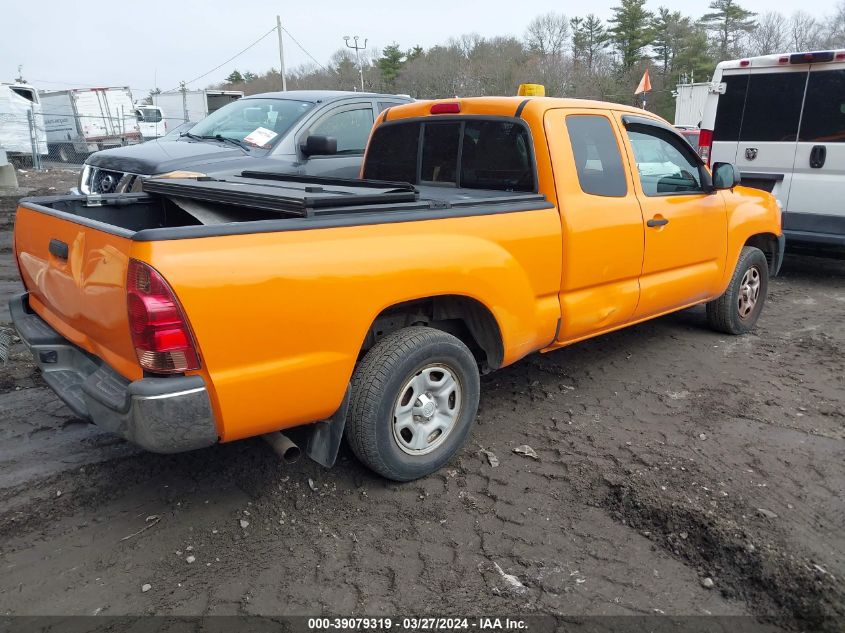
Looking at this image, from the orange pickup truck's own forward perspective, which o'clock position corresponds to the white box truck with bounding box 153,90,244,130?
The white box truck is roughly at 10 o'clock from the orange pickup truck.

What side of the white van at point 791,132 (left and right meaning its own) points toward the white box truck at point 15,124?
left

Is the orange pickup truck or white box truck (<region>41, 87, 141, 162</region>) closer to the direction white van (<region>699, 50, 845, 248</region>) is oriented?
the white box truck

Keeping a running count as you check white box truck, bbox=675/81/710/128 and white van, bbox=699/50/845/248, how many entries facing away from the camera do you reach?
2

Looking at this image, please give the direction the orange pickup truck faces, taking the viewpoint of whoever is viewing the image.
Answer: facing away from the viewer and to the right of the viewer

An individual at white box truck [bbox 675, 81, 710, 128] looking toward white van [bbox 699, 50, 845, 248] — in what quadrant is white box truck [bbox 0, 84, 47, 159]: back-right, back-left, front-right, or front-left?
front-right

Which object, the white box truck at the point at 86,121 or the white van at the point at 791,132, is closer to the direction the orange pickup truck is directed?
the white van

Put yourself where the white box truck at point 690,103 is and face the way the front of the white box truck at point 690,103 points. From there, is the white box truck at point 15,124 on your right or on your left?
on your left

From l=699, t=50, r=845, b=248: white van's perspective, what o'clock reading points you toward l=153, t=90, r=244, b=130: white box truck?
The white box truck is roughly at 10 o'clock from the white van.

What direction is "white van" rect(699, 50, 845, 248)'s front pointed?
away from the camera

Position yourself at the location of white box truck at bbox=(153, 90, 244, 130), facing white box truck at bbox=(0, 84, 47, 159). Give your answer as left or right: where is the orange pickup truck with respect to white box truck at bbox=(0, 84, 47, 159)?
left

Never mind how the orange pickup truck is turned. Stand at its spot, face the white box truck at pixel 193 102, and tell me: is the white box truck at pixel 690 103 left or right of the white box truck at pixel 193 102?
right

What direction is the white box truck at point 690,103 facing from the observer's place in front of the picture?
facing away from the viewer

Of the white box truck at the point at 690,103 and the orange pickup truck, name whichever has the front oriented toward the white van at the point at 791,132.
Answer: the orange pickup truck

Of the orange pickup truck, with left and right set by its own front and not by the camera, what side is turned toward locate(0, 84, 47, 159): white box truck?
left

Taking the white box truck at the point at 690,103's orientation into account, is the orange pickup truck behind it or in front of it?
behind
